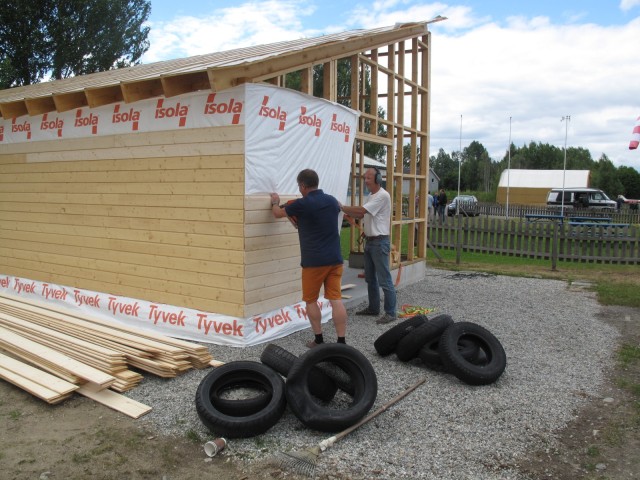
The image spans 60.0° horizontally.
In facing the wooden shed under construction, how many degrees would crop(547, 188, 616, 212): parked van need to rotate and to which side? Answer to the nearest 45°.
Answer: approximately 90° to its right

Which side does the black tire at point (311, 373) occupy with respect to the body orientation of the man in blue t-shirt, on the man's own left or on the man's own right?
on the man's own left

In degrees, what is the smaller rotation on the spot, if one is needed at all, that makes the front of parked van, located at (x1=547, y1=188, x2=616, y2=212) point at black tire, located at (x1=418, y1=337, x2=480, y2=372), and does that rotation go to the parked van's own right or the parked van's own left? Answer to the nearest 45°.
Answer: approximately 90° to the parked van's own right

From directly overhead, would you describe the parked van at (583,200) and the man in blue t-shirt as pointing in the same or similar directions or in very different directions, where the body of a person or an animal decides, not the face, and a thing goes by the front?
very different directions

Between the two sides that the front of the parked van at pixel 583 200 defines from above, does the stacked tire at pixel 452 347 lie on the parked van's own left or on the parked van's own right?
on the parked van's own right

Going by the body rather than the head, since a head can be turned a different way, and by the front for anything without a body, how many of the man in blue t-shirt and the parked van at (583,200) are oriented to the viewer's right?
1

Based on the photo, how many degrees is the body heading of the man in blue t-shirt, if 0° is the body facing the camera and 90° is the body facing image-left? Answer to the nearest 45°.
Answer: approximately 135°

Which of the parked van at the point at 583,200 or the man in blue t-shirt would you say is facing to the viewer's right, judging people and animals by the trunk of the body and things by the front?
the parked van

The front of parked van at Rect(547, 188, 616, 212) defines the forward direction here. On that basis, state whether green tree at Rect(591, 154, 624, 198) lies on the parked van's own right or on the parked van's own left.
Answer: on the parked van's own left

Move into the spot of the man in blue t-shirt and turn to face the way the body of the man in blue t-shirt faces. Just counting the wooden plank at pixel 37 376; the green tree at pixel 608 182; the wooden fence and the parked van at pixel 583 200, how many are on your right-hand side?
3

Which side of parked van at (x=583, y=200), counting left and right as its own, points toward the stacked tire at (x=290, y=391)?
right

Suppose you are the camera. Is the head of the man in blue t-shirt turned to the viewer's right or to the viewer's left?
to the viewer's left

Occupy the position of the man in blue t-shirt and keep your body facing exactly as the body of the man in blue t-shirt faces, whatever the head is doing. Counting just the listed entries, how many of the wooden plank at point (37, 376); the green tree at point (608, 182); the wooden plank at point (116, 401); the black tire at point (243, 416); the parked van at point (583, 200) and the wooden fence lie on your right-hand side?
3

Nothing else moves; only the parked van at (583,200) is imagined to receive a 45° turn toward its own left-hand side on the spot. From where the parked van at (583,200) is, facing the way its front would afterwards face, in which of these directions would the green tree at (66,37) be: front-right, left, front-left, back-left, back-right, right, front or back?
back

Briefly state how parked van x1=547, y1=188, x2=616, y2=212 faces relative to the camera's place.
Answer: facing to the right of the viewer
